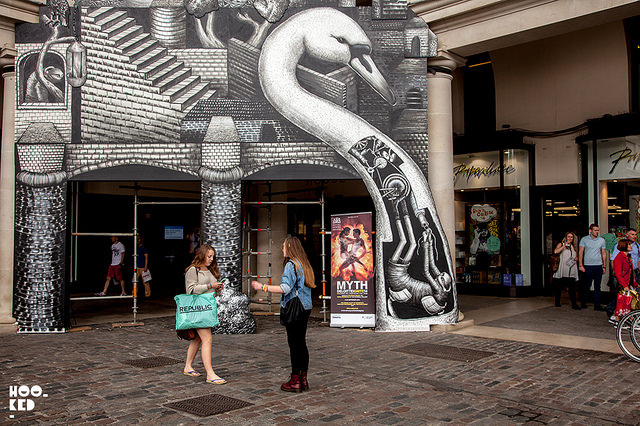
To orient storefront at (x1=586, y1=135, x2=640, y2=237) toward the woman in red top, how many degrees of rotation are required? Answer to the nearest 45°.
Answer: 0° — it already faces them

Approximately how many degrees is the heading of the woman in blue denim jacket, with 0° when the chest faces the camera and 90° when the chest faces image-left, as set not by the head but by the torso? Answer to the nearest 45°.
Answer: approximately 90°

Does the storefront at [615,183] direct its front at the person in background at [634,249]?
yes

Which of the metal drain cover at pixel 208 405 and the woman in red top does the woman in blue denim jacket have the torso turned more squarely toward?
the metal drain cover

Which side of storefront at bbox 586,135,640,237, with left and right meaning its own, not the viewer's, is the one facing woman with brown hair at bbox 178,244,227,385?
front

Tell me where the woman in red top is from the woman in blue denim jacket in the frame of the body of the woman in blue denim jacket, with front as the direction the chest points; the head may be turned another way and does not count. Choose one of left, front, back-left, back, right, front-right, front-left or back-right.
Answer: back-right

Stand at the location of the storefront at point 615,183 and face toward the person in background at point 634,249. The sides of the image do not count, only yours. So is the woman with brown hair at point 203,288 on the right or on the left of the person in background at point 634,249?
right

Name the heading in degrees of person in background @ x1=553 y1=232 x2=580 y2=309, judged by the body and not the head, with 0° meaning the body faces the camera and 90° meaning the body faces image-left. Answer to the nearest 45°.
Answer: approximately 0°

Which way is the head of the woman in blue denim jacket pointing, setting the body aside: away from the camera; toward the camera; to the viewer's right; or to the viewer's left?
to the viewer's left

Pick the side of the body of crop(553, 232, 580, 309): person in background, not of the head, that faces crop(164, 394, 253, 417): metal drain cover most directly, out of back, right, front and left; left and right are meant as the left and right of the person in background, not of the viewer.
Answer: front

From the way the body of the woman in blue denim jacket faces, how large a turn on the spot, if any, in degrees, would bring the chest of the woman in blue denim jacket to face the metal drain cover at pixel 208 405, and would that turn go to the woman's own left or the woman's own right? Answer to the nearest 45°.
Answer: approximately 45° to the woman's own left

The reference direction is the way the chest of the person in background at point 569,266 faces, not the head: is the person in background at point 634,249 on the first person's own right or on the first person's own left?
on the first person's own left

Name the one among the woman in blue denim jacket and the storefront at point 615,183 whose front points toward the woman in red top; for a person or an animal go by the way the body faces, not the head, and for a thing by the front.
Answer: the storefront
